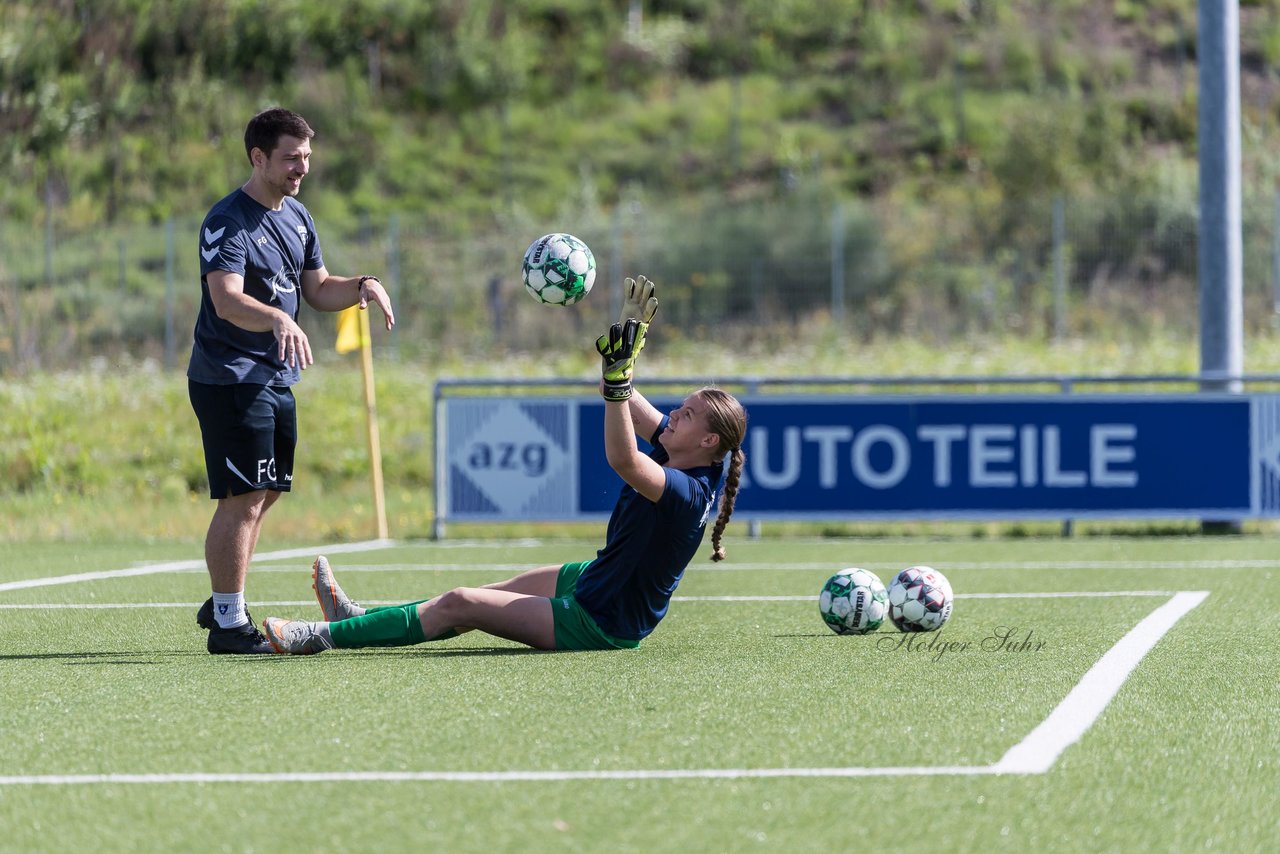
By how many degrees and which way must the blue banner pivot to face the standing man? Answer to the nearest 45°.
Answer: approximately 45° to its right

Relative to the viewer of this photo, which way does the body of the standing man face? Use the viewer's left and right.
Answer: facing the viewer and to the right of the viewer

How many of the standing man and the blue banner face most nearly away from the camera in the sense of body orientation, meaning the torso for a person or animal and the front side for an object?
0

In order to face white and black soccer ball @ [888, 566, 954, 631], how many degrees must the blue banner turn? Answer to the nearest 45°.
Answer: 0° — it already faces it

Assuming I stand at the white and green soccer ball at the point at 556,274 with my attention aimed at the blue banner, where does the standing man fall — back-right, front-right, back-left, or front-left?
back-left

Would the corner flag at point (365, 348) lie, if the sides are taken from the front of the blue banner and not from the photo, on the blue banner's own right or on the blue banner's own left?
on the blue banner's own right

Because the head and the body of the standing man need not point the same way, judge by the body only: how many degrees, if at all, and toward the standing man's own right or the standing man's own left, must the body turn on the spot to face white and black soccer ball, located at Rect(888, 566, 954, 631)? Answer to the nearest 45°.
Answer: approximately 45° to the standing man's own left

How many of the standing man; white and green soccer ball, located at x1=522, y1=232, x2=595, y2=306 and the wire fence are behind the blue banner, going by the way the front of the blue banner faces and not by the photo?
1

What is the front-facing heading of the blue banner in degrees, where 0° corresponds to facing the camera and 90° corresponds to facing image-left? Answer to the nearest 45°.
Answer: approximately 0°

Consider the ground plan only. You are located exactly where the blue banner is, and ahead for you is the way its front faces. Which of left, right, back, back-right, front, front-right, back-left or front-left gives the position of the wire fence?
back

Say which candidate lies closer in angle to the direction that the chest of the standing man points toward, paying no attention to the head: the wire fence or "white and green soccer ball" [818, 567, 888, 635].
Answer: the white and green soccer ball

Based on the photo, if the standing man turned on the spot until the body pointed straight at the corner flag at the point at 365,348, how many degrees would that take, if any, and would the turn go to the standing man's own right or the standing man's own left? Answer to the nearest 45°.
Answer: approximately 135° to the standing man's own left

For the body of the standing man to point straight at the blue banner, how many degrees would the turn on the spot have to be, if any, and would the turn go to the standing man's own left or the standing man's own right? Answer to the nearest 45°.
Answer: approximately 90° to the standing man's own left

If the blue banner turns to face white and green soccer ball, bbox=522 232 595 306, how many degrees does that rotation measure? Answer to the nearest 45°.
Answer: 0° — it already faces it

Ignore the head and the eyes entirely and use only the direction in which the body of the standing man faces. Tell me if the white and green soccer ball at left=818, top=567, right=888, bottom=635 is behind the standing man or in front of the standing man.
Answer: in front

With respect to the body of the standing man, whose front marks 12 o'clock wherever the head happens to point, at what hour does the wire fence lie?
The wire fence is roughly at 8 o'clock from the standing man.
